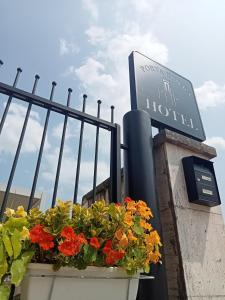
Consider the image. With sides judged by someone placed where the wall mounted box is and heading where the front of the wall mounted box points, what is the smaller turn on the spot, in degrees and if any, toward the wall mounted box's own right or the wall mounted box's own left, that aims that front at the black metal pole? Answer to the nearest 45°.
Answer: approximately 90° to the wall mounted box's own right

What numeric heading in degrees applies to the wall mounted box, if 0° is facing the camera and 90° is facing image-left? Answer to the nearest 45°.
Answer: approximately 315°

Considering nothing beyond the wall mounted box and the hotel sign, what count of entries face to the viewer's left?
0

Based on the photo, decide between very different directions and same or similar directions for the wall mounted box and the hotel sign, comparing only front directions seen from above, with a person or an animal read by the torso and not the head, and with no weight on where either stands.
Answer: same or similar directions

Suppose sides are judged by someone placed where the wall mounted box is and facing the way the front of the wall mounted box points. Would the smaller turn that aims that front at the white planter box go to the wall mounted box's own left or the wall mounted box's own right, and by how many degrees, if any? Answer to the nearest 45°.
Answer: approximately 45° to the wall mounted box's own right

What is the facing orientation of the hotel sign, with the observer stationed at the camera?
facing the viewer and to the right of the viewer
